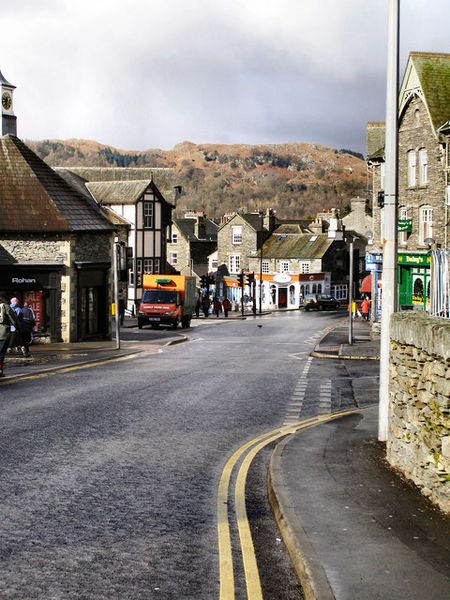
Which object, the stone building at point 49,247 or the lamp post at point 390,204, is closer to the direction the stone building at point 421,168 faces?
the stone building

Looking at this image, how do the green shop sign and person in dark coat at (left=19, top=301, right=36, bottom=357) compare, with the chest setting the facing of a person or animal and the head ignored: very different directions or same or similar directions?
very different directions

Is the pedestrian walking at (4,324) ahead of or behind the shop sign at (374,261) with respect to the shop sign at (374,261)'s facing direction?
ahead

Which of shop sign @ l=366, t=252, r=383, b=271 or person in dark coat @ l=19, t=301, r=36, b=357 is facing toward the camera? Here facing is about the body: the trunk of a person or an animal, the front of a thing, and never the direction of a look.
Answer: the shop sign

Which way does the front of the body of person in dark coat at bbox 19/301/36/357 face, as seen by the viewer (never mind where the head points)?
away from the camera

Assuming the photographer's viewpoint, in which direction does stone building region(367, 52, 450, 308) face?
facing the viewer and to the left of the viewer

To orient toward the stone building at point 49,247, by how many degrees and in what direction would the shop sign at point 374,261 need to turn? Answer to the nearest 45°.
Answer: approximately 45° to its right
